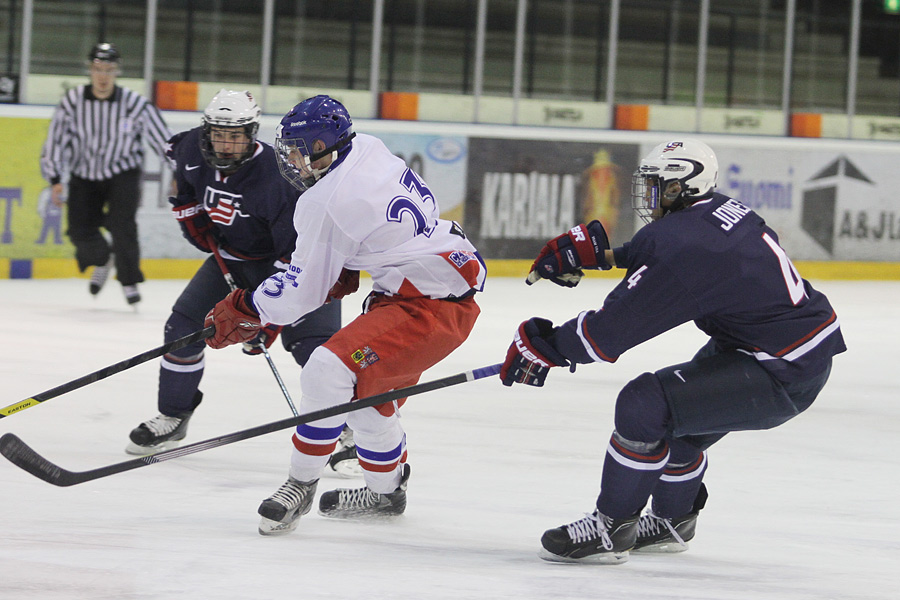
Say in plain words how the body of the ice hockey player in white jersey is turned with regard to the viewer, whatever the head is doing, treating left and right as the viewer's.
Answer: facing to the left of the viewer

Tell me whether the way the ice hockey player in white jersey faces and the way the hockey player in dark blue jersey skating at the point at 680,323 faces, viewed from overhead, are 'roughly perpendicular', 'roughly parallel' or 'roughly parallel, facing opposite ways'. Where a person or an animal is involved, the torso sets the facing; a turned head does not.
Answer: roughly parallel

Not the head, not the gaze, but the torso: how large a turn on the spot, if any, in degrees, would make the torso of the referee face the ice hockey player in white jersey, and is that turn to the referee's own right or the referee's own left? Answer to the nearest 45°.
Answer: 0° — they already face them

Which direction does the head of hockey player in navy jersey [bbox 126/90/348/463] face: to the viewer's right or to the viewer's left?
to the viewer's right

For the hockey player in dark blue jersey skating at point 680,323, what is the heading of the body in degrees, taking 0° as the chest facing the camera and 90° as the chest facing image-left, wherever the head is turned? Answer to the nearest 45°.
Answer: approximately 90°

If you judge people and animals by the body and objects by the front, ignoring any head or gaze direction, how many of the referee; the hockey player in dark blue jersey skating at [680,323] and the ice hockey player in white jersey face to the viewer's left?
2

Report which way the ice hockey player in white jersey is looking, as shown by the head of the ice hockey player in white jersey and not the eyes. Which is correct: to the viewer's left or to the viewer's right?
to the viewer's left

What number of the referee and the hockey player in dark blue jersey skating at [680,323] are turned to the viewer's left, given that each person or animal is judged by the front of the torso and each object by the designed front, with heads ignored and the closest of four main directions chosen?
1

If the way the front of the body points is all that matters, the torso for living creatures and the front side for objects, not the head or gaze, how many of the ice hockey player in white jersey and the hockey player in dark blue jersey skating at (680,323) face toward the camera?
0

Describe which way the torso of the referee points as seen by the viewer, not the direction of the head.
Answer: toward the camera
